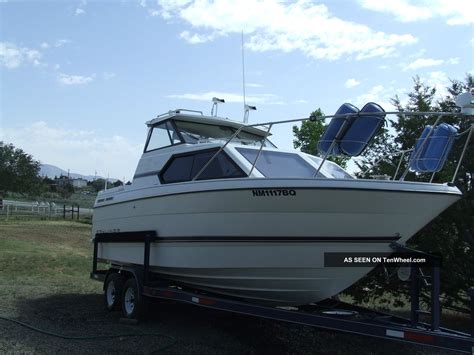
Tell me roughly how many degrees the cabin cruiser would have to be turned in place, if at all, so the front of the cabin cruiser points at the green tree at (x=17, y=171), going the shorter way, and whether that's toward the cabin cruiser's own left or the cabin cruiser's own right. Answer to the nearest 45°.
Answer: approximately 180°

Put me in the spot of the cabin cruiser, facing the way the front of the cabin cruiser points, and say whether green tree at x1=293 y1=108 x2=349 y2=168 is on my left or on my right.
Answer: on my left

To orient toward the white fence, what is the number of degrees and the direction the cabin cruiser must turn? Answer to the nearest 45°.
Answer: approximately 180°

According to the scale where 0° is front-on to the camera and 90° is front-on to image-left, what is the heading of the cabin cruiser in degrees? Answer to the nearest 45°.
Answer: approximately 315°
